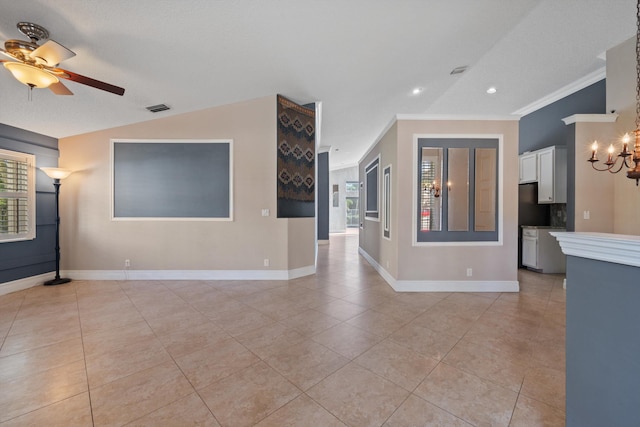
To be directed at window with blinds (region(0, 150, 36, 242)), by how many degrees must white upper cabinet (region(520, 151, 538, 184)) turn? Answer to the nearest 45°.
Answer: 0° — it already faces it

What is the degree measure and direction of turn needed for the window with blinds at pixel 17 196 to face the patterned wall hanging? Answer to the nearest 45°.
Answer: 0° — it already faces it

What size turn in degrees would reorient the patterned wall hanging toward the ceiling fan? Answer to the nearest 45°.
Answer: approximately 90° to its right

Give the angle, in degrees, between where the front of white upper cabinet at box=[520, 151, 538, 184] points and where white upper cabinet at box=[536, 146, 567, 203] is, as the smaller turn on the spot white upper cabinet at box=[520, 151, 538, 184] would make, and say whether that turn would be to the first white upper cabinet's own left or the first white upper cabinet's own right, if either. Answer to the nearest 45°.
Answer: approximately 90° to the first white upper cabinet's own left

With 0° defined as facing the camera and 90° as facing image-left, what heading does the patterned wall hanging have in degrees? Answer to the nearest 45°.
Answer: approximately 315°

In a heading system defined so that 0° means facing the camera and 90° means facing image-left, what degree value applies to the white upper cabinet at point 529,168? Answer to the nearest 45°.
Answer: approximately 45°
